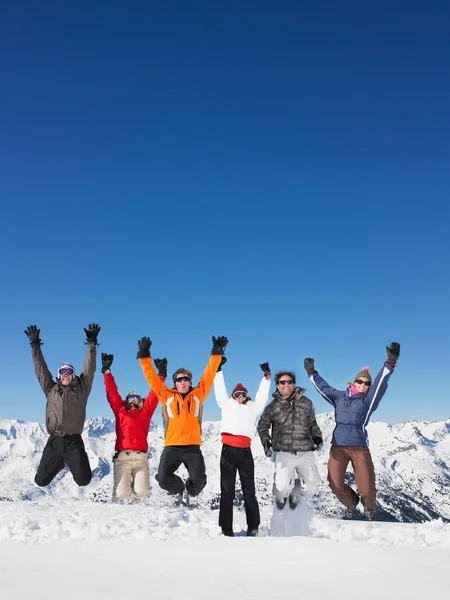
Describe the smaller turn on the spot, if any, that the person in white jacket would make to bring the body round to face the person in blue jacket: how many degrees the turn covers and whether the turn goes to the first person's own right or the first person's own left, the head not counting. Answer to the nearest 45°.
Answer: approximately 135° to the first person's own left

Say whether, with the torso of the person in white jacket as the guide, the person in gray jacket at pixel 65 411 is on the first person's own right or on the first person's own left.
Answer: on the first person's own right

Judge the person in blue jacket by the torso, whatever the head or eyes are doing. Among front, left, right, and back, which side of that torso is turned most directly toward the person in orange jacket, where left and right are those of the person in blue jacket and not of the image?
right

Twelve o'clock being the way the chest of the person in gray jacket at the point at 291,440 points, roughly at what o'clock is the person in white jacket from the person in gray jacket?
The person in white jacket is roughly at 2 o'clock from the person in gray jacket.

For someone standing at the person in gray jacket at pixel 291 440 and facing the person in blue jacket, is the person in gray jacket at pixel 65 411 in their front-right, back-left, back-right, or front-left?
back-left

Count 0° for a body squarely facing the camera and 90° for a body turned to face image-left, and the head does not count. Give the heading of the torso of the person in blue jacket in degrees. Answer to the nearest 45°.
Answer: approximately 0°

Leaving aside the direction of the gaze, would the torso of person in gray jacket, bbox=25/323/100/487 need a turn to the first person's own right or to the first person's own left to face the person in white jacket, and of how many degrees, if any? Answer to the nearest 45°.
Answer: approximately 45° to the first person's own left

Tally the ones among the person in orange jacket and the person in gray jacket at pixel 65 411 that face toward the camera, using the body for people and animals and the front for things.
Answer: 2

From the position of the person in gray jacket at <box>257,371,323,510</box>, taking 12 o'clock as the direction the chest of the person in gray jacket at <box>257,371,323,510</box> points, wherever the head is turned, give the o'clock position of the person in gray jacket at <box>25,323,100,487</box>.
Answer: the person in gray jacket at <box>25,323,100,487</box> is roughly at 3 o'clock from the person in gray jacket at <box>257,371,323,510</box>.
